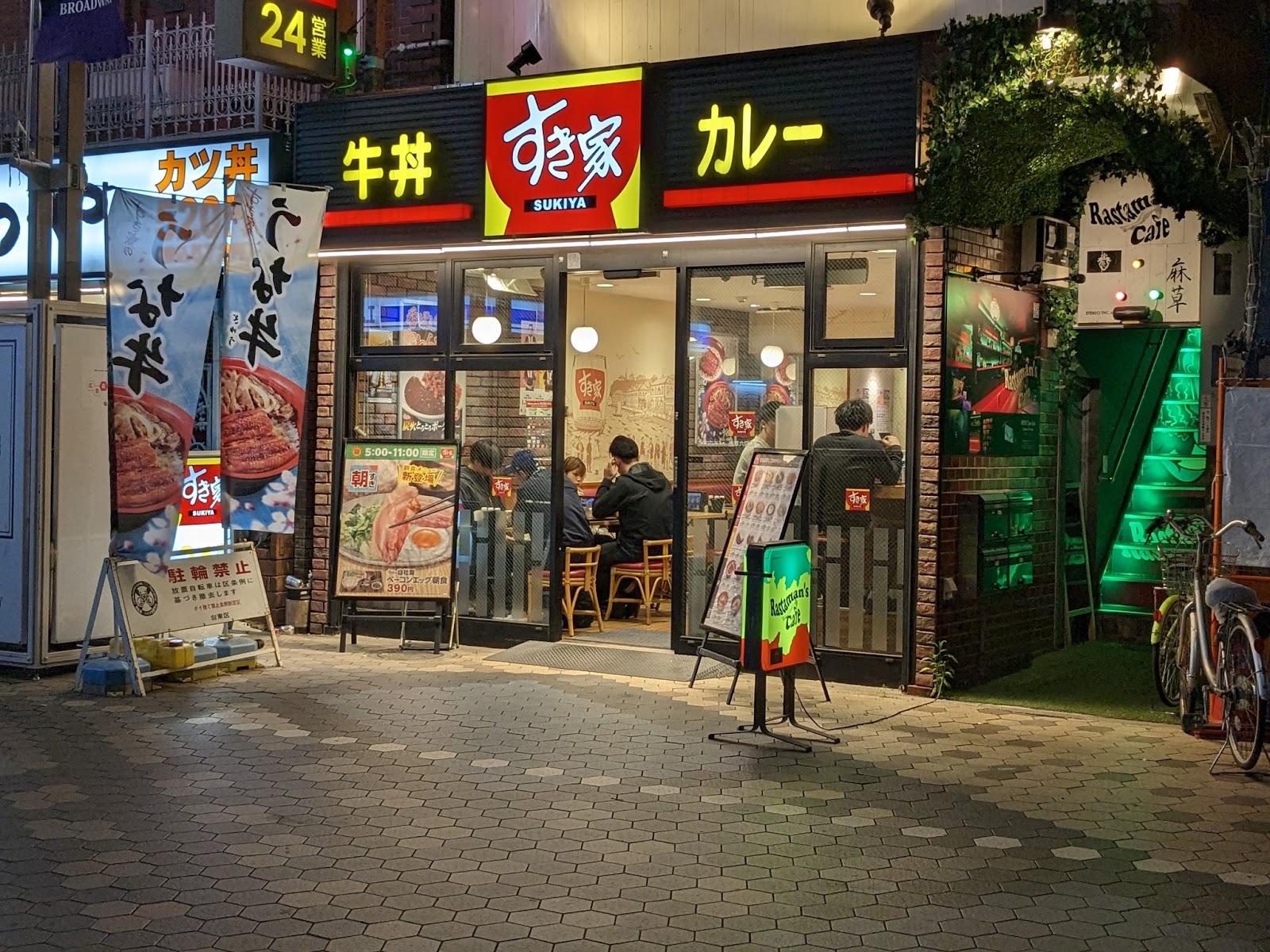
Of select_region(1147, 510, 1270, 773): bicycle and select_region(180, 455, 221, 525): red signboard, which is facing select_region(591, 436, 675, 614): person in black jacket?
the bicycle

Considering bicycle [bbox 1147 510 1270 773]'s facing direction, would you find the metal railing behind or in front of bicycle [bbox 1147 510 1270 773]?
in front

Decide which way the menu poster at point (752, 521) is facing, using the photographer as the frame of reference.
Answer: facing the viewer and to the left of the viewer

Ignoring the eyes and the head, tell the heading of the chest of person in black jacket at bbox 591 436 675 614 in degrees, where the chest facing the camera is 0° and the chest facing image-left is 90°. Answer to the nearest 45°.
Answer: approximately 135°

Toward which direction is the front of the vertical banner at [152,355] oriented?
toward the camera

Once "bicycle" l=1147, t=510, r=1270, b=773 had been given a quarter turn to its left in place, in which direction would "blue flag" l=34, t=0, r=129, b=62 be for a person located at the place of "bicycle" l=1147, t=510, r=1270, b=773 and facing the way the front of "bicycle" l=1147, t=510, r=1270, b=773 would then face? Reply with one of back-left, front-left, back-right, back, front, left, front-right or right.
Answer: front-right

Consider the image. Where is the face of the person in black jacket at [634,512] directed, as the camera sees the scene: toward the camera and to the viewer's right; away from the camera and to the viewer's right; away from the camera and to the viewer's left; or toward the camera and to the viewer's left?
away from the camera and to the viewer's left

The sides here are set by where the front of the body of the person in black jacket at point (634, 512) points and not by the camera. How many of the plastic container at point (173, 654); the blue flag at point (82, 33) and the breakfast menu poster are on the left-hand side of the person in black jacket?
3

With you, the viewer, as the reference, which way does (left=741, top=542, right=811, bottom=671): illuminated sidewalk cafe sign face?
facing the viewer and to the right of the viewer

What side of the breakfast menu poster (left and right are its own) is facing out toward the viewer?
front
